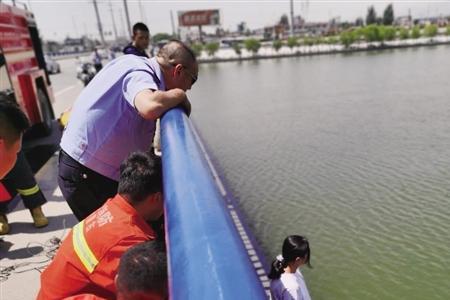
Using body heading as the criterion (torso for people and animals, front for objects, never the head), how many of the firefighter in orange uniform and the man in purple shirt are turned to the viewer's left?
0

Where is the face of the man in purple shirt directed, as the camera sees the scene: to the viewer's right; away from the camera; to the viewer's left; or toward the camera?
to the viewer's right

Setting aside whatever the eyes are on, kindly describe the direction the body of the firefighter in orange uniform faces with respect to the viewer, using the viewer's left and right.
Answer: facing away from the viewer and to the right of the viewer

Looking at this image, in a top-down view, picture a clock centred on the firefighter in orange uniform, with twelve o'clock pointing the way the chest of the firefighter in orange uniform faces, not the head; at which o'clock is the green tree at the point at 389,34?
The green tree is roughly at 12 o'clock from the firefighter in orange uniform.

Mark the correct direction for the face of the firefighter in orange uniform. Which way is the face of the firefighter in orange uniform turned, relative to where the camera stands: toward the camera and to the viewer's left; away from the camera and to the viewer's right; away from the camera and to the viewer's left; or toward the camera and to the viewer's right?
away from the camera and to the viewer's right

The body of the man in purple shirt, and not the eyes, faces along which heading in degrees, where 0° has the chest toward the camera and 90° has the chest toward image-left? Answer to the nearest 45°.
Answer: approximately 270°

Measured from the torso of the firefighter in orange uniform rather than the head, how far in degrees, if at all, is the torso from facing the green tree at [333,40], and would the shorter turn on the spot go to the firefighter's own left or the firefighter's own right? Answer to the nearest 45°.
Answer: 0° — they already face it

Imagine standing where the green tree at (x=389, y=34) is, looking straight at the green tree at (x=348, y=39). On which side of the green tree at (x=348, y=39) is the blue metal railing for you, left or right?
left

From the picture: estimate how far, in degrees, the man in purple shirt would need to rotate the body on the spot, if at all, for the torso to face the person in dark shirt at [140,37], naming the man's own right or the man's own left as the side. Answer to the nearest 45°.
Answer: approximately 90° to the man's own left

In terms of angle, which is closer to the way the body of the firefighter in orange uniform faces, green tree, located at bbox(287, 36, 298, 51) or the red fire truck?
the green tree

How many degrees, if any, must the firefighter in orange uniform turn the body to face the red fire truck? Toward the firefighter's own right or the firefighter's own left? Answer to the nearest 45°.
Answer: approximately 45° to the firefighter's own left
